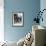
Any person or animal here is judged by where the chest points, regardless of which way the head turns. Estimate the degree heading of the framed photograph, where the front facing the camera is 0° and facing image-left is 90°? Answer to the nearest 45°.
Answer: approximately 0°
